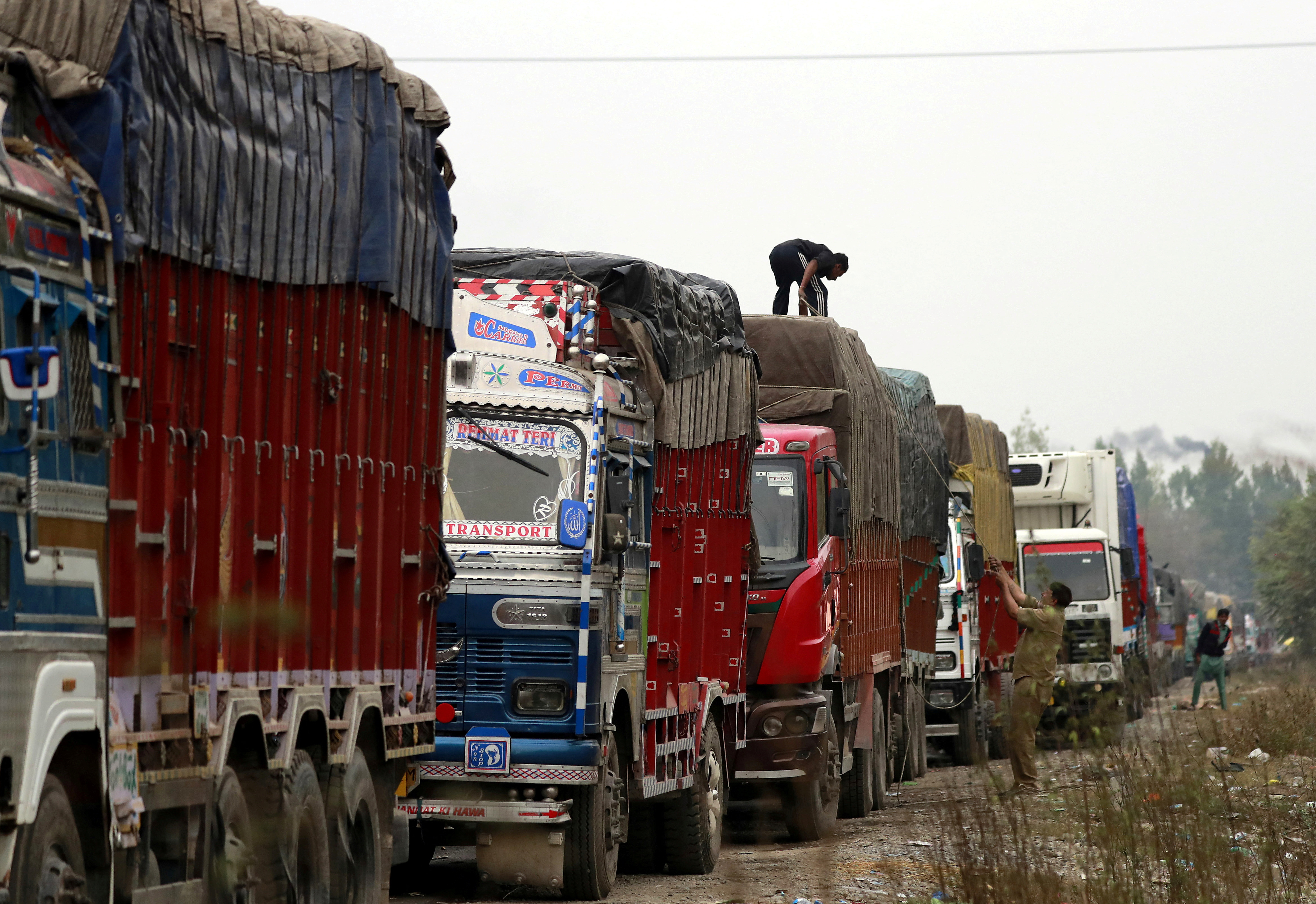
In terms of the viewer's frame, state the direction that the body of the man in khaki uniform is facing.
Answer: to the viewer's left

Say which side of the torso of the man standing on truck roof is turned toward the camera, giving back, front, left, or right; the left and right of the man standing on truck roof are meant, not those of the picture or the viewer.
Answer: right

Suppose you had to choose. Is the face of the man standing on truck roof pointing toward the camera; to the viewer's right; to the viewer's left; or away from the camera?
to the viewer's right

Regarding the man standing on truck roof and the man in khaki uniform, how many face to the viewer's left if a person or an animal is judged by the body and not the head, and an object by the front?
1

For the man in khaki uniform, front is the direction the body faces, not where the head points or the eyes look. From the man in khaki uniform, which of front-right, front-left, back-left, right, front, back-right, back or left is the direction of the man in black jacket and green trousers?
right

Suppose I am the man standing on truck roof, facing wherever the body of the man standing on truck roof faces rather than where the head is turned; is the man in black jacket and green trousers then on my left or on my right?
on my left

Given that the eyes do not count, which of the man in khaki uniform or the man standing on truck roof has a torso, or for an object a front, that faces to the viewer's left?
the man in khaki uniform

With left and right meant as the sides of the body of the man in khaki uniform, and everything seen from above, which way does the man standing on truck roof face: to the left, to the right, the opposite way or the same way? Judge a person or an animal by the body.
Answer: the opposite way

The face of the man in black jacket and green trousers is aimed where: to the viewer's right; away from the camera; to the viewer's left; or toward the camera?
toward the camera
